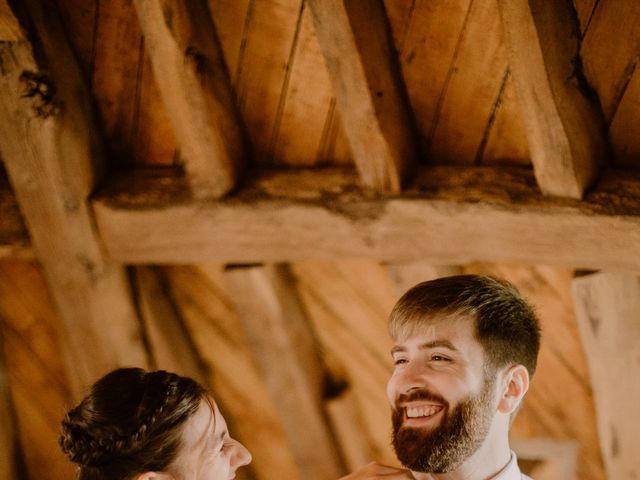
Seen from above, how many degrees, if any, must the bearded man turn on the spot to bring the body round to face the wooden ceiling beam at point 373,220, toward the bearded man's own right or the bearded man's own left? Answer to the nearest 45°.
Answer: approximately 135° to the bearded man's own right

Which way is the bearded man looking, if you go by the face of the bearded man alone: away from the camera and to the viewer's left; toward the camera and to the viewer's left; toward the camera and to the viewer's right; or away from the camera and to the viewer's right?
toward the camera and to the viewer's left

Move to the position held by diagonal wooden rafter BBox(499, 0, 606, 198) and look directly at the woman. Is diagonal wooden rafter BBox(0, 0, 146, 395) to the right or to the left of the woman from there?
right

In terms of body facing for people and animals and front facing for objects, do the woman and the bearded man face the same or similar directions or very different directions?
very different directions

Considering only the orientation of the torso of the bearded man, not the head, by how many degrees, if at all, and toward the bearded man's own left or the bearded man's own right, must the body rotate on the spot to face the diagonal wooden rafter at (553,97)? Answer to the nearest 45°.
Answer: approximately 180°

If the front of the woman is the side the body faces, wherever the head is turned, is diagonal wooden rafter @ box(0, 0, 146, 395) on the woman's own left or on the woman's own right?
on the woman's own left

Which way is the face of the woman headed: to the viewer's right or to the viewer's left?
to the viewer's right

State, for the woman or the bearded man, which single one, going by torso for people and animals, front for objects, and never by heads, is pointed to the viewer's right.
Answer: the woman

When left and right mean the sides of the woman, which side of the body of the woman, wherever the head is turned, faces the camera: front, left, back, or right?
right

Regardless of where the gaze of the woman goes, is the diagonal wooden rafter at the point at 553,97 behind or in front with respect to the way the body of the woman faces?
in front

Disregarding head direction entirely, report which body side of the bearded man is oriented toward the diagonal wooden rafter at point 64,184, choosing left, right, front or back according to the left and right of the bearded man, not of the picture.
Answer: right

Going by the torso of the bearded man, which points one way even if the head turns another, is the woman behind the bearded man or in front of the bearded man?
in front

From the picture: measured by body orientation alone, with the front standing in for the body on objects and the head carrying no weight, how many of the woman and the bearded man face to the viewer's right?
1
